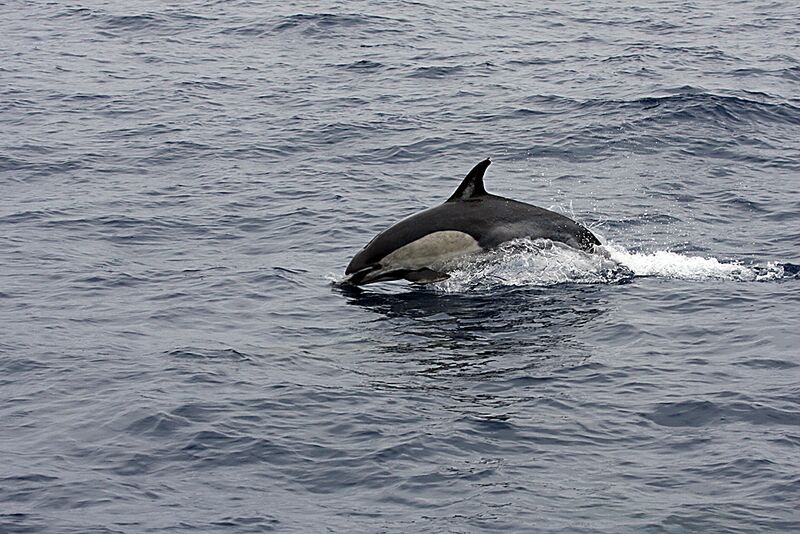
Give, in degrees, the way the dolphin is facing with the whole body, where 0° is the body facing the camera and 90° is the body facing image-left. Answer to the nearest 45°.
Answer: approximately 90°

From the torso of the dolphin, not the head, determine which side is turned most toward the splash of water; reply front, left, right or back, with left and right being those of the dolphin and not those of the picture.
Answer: back
